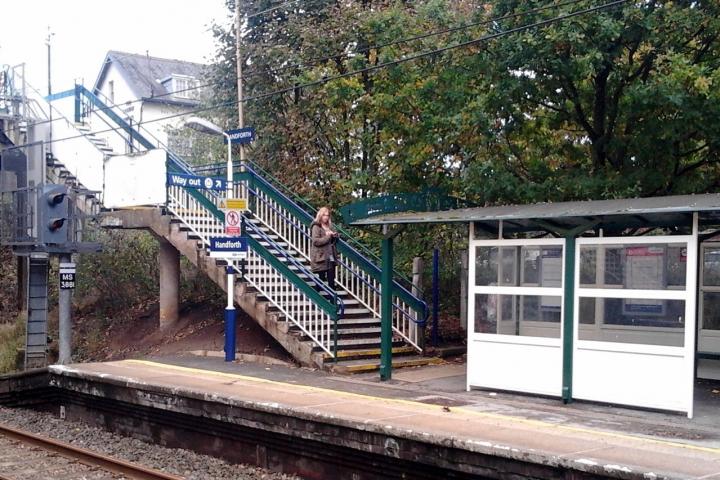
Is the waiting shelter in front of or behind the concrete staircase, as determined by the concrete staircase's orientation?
in front

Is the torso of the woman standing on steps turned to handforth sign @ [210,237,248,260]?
no

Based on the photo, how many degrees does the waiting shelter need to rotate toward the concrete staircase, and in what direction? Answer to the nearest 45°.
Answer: approximately 135° to its right

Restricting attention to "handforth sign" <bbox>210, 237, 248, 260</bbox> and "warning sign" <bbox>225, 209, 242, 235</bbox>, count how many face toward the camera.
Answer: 2

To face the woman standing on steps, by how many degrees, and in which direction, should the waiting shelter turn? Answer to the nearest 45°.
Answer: approximately 135° to its right

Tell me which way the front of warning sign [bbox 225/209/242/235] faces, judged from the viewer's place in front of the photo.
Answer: facing the viewer

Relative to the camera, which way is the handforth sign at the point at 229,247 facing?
toward the camera

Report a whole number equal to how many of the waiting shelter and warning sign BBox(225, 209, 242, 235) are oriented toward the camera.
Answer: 2

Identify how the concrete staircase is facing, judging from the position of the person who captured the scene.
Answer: facing the viewer and to the right of the viewer

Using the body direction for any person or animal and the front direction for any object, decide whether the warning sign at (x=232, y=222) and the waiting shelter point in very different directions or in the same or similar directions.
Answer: same or similar directions

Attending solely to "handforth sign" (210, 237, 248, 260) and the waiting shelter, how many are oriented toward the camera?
2

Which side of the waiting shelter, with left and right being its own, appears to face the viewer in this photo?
front
